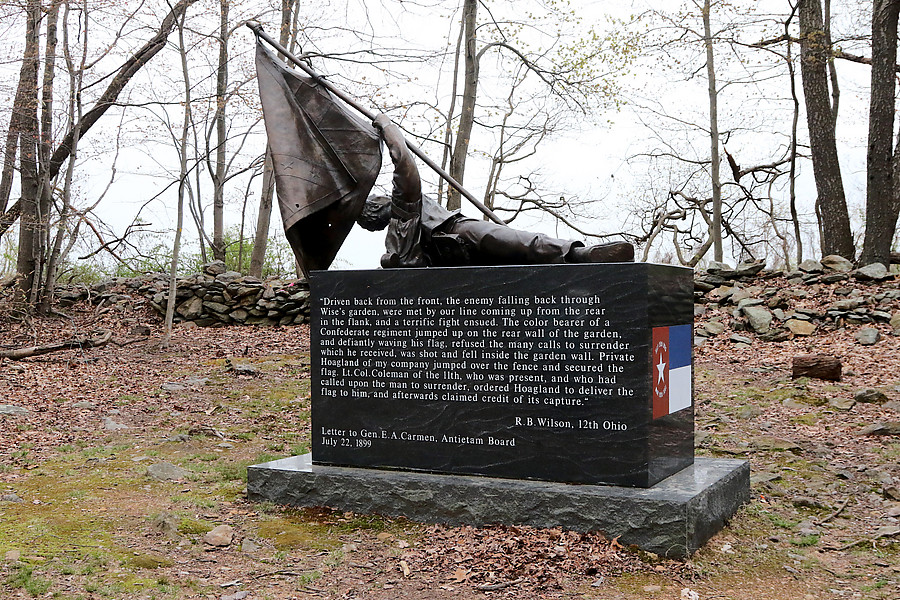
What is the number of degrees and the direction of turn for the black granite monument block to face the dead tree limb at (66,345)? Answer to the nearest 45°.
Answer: approximately 135° to its right

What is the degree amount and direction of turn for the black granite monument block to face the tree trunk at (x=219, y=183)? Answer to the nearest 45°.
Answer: approximately 135° to its right

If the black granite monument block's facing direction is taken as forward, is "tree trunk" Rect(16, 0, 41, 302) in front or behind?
behind

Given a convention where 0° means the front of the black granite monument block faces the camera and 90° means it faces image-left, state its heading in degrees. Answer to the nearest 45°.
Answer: approximately 0°

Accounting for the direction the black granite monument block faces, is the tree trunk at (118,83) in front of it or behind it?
behind

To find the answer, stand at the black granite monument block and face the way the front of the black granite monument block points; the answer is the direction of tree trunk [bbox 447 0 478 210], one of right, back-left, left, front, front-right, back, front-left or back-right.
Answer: back

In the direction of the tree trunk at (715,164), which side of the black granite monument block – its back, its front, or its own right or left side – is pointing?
back

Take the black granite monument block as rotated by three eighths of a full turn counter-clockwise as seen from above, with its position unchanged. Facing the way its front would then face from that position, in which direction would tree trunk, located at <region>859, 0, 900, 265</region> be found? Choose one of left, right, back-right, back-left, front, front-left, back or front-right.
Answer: front

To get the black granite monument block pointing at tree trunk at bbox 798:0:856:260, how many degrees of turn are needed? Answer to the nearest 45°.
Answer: approximately 135° to its left

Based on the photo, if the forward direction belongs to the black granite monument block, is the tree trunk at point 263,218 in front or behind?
behind
